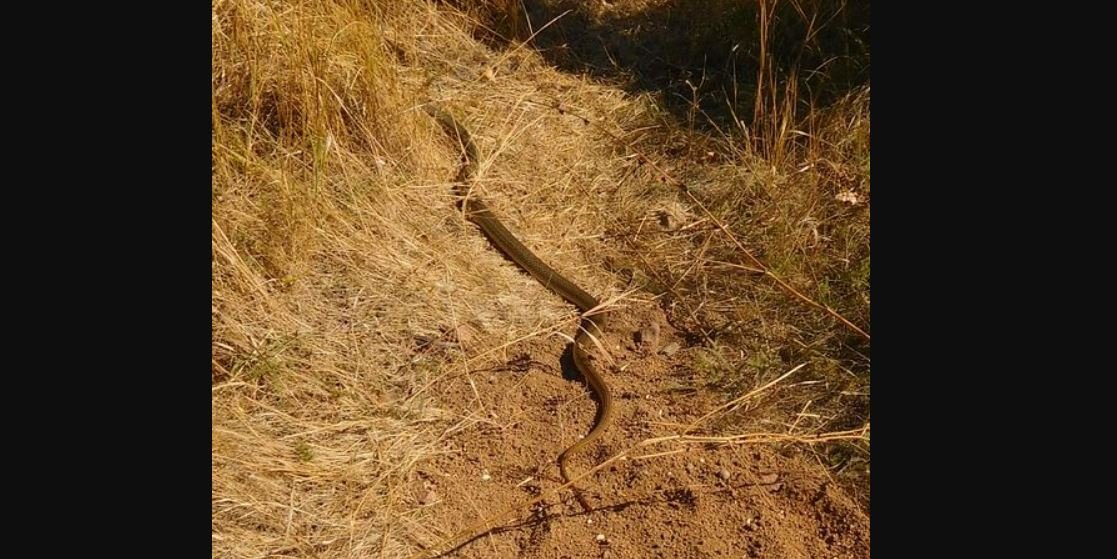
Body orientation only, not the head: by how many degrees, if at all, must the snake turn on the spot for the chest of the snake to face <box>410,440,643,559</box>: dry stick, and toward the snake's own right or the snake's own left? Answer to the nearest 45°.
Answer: approximately 135° to the snake's own left

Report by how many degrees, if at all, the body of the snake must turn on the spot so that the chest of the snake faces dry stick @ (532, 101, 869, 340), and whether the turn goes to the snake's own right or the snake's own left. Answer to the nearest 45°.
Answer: approximately 135° to the snake's own right

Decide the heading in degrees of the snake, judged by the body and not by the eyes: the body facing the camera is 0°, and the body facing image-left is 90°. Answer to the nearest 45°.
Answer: approximately 135°
